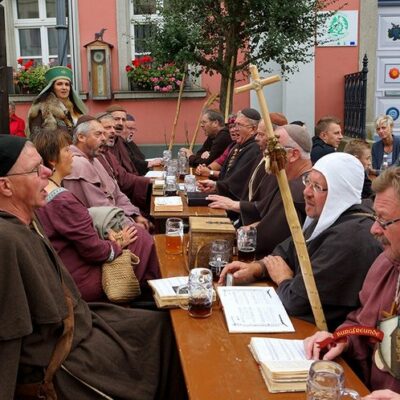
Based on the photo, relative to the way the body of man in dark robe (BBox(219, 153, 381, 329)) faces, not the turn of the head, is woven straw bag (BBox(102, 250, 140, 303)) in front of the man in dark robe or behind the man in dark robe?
in front

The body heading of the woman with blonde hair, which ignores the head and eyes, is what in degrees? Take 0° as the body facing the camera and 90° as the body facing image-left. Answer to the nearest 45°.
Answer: approximately 0°

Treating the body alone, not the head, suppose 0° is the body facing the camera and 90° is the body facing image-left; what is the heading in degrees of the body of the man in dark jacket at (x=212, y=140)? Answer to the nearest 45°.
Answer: approximately 90°

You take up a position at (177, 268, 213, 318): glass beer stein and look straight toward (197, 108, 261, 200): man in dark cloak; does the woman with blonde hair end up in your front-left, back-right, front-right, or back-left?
front-right

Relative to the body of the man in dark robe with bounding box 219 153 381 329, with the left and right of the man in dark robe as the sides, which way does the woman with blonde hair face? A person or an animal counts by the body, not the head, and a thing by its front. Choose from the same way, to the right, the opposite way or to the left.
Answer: to the left

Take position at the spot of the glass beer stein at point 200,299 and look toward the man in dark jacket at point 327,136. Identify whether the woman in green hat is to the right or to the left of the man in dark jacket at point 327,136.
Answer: left

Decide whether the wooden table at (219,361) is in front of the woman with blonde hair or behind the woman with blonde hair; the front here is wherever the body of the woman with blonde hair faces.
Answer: in front

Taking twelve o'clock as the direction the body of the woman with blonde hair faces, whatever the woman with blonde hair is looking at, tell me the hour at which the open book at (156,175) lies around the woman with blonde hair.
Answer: The open book is roughly at 2 o'clock from the woman with blonde hair.

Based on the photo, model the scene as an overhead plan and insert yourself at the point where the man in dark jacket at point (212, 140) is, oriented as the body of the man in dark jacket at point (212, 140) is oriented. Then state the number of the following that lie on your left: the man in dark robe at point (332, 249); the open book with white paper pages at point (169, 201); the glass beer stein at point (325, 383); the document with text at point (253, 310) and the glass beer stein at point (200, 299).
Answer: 5

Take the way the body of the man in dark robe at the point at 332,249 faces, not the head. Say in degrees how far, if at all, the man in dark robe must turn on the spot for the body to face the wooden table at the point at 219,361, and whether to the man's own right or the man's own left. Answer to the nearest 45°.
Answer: approximately 45° to the man's own left

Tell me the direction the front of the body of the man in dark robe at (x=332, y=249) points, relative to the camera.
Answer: to the viewer's left

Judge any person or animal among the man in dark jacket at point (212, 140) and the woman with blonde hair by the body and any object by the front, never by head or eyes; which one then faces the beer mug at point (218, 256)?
the woman with blonde hair

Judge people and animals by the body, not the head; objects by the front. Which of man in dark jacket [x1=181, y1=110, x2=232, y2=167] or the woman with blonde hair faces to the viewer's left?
the man in dark jacket

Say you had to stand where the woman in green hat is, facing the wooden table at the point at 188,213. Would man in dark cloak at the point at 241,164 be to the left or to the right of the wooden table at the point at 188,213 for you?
left
